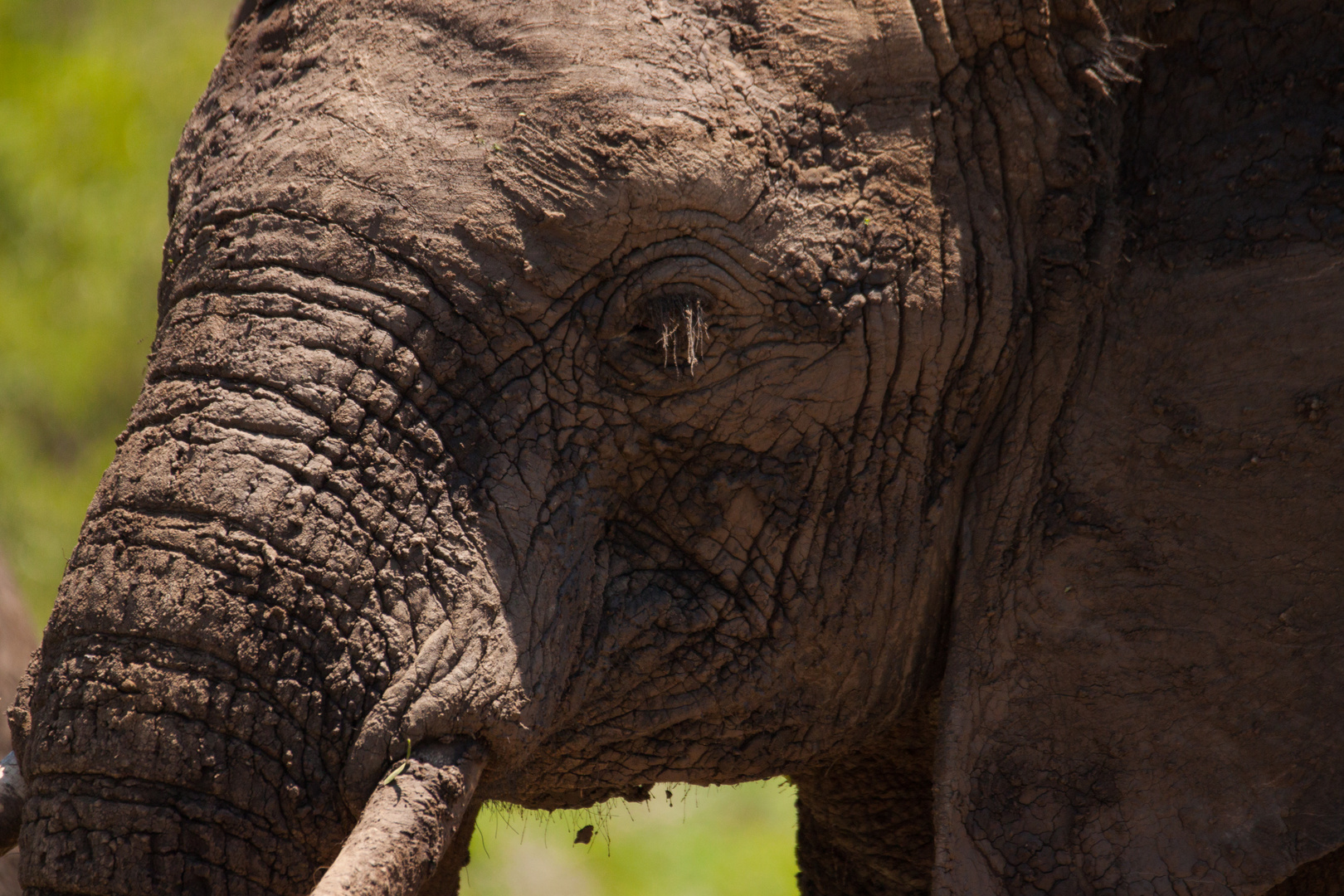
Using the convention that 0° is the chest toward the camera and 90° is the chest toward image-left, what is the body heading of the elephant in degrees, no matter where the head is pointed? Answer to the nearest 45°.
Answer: approximately 90°
